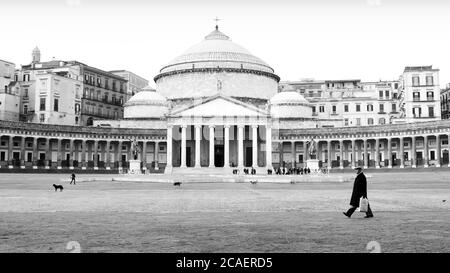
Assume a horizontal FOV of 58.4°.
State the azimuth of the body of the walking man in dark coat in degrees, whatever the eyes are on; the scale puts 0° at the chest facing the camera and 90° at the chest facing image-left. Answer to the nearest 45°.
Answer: approximately 90°
